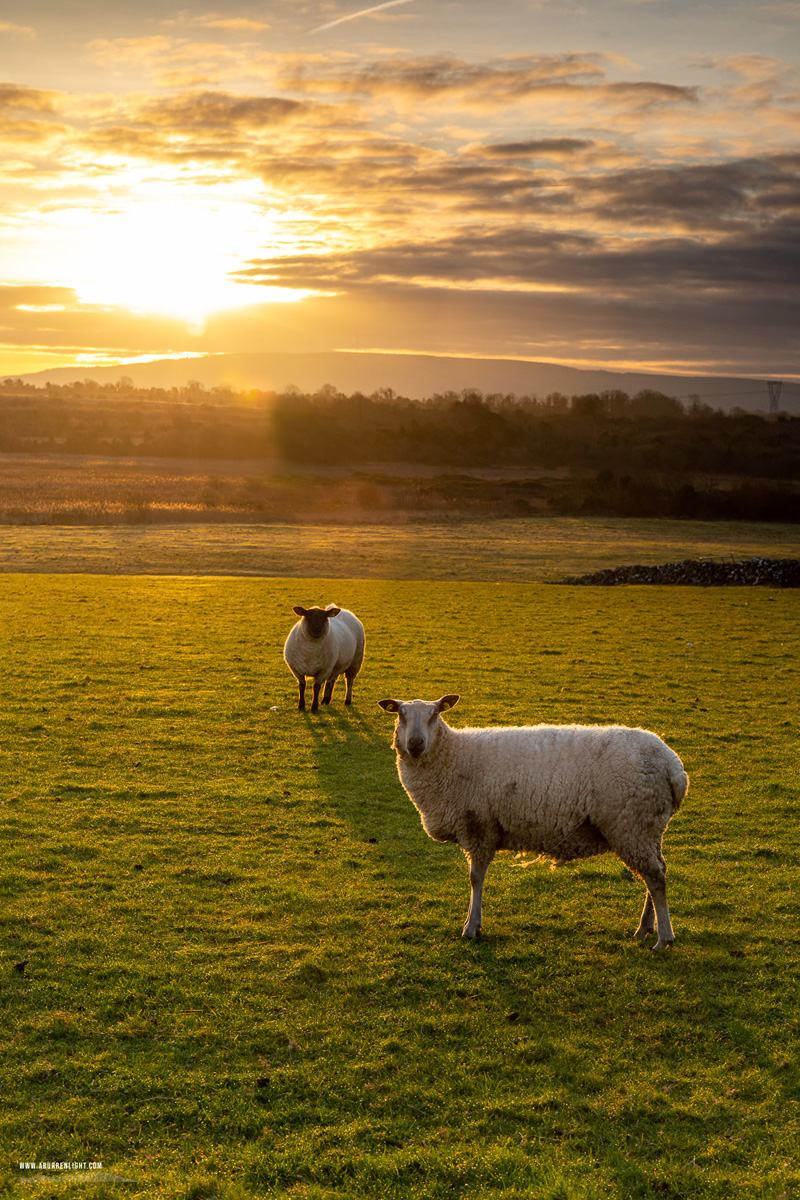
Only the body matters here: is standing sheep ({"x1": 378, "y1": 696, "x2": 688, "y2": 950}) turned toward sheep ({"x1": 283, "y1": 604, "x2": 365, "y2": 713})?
no

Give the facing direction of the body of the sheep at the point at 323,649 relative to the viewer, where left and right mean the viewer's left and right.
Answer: facing the viewer and to the left of the viewer

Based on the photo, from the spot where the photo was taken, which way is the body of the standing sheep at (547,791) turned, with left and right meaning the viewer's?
facing to the left of the viewer

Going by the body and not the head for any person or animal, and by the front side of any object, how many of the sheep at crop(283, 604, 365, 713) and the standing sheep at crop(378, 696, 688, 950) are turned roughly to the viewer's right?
0

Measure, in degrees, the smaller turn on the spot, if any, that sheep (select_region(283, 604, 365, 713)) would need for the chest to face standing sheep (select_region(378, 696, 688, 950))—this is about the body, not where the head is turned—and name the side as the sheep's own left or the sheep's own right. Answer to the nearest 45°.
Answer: approximately 45° to the sheep's own left
